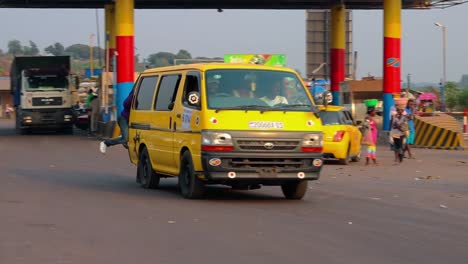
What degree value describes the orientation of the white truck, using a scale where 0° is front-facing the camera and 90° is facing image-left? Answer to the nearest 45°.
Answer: approximately 0°

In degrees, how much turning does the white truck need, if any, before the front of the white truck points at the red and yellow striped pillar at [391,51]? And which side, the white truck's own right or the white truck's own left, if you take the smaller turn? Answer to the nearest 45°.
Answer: approximately 45° to the white truck's own left

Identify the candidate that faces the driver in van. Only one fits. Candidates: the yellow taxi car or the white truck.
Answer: the white truck

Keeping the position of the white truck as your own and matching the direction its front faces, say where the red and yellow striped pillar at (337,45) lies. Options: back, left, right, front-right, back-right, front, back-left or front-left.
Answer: left

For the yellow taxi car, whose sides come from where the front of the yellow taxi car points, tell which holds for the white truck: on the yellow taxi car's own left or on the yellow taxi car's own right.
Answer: on the yellow taxi car's own left

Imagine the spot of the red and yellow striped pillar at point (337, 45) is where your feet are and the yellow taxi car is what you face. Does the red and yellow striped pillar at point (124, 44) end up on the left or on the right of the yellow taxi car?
right

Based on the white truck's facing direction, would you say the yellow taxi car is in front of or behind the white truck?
in front

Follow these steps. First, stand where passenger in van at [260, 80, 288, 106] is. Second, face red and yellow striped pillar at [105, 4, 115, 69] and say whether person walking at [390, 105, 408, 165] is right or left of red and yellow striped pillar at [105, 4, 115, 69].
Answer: right

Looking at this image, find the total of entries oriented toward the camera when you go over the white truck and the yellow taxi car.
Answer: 1

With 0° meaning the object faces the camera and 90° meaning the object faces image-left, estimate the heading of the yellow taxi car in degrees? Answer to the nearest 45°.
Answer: approximately 225°

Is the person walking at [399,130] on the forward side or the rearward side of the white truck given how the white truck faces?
on the forward side

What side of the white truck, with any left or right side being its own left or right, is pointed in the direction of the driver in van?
front

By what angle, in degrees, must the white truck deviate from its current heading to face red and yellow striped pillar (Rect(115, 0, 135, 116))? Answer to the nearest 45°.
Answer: approximately 45° to its left
